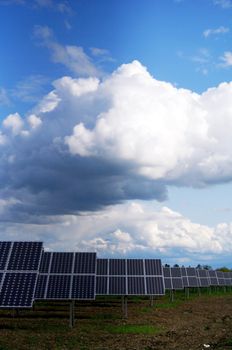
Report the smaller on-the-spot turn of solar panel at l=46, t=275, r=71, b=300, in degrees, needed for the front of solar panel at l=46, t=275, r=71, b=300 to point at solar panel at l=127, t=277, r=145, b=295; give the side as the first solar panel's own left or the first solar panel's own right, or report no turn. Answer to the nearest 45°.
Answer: approximately 135° to the first solar panel's own left

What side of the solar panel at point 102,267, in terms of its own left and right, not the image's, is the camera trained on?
front

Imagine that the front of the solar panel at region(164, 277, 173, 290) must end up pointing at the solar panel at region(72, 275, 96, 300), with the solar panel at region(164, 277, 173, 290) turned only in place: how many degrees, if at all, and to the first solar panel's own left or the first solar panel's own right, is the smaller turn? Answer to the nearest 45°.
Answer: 0° — it already faces it

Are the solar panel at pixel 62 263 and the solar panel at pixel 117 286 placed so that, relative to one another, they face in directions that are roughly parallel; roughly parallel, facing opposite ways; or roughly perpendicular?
roughly parallel

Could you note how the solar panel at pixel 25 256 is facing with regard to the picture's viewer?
facing the viewer

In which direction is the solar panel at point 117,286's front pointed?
toward the camera

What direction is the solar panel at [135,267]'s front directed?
toward the camera
